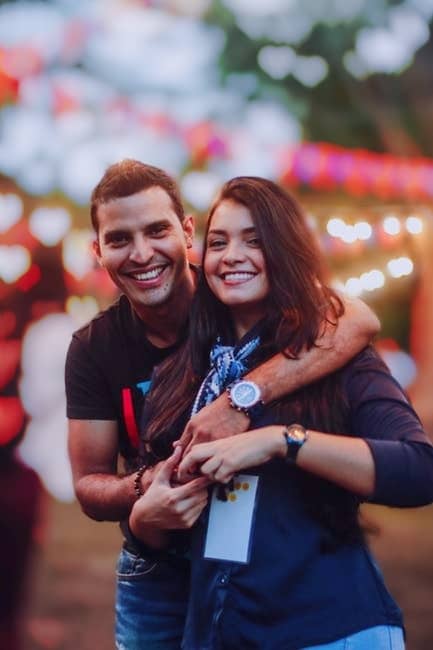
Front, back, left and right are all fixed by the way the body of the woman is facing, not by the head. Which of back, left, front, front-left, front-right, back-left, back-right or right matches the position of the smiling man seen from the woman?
right

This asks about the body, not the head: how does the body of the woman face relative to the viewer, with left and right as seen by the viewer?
facing the viewer and to the left of the viewer
